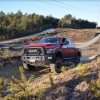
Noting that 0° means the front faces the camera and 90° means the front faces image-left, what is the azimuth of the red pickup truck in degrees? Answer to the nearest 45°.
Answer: approximately 45°
